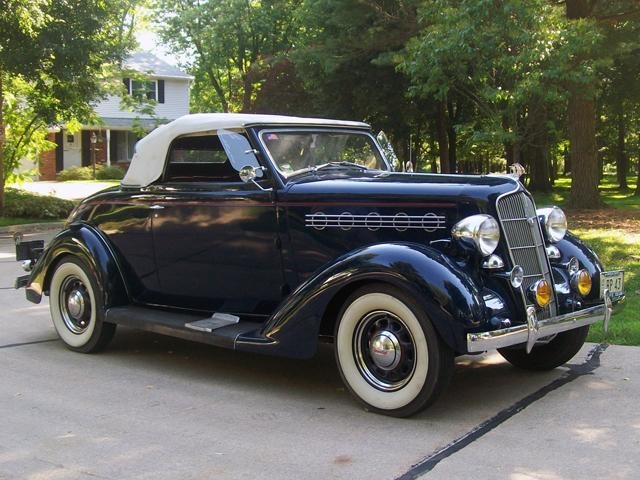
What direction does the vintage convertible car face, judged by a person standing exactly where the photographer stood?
facing the viewer and to the right of the viewer

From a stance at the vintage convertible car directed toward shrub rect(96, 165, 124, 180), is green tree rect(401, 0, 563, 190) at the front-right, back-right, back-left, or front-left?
front-right

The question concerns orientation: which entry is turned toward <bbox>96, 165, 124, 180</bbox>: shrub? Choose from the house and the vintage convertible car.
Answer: the house

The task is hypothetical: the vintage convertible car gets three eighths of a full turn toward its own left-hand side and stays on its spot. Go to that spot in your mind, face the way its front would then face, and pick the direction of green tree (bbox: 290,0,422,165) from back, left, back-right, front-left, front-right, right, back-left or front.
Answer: front

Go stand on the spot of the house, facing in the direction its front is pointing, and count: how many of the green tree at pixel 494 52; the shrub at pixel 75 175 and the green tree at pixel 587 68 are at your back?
0

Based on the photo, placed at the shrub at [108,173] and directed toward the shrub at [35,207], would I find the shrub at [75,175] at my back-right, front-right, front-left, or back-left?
front-right

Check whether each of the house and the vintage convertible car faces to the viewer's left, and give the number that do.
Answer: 0

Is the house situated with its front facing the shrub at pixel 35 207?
yes

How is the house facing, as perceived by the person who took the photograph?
facing the viewer

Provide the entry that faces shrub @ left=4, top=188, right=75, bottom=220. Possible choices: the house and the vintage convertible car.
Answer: the house
